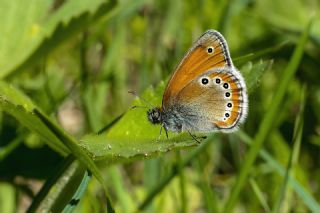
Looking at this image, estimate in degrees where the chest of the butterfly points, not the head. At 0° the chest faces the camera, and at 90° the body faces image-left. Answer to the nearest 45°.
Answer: approximately 90°

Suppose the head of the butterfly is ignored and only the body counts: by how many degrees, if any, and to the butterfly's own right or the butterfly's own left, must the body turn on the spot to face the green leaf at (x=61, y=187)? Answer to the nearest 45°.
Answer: approximately 45° to the butterfly's own left

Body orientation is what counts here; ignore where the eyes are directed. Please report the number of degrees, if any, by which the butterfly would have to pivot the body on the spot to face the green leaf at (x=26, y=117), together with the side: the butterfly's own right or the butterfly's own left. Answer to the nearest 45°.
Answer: approximately 45° to the butterfly's own left
